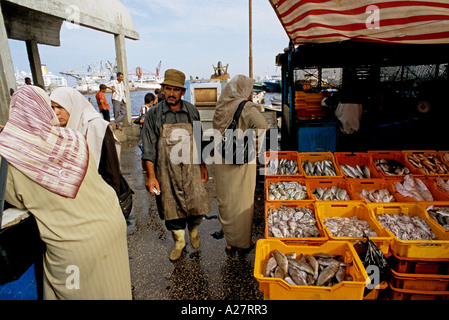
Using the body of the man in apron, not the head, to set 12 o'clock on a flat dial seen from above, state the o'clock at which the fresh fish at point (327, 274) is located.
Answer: The fresh fish is roughly at 11 o'clock from the man in apron.

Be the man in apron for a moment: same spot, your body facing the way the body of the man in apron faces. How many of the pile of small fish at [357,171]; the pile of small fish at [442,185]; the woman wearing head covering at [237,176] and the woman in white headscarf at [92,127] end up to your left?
3

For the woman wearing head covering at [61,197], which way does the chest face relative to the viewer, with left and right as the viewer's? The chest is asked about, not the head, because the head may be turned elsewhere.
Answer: facing away from the viewer and to the left of the viewer

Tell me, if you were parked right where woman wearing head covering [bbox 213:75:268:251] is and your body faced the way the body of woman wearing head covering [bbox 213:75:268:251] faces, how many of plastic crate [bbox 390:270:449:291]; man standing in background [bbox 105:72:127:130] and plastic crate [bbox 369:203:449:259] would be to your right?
2

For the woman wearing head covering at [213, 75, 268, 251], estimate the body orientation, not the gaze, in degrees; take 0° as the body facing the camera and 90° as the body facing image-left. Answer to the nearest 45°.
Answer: approximately 225°

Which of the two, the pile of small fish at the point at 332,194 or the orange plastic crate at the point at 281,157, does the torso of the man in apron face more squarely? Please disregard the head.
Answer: the pile of small fish

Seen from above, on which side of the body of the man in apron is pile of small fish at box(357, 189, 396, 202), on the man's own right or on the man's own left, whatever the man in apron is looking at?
on the man's own left

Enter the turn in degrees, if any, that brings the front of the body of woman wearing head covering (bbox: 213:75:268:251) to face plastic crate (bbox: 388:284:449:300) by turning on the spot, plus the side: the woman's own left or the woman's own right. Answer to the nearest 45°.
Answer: approximately 90° to the woman's own right

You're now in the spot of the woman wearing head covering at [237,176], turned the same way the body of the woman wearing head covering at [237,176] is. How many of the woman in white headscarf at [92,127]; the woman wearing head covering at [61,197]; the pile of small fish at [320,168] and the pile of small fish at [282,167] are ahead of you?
2

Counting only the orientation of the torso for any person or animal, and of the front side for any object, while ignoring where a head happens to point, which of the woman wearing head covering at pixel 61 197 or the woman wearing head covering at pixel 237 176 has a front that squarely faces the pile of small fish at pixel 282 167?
the woman wearing head covering at pixel 237 176
